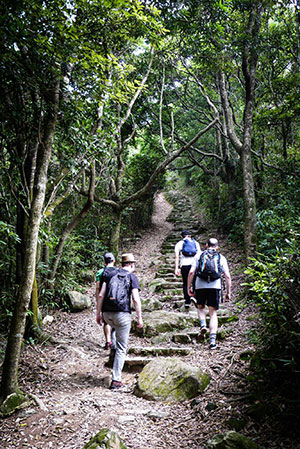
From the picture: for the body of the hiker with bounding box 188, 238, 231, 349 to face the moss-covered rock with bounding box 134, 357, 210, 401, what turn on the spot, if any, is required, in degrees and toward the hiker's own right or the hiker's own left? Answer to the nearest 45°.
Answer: approximately 180°

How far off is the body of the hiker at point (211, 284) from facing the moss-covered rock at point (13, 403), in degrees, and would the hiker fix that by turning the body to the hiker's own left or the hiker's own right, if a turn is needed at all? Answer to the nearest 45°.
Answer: approximately 135° to the hiker's own left

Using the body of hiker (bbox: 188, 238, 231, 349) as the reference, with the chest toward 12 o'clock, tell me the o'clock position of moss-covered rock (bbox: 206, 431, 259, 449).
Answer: The moss-covered rock is roughly at 6 o'clock from the hiker.

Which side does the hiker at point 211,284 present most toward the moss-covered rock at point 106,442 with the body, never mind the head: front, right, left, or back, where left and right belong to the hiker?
back

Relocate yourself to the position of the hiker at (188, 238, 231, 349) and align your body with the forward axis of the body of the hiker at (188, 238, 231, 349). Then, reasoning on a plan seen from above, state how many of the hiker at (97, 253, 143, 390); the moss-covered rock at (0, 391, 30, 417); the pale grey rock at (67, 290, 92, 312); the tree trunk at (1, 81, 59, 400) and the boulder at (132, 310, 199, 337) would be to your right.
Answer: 0

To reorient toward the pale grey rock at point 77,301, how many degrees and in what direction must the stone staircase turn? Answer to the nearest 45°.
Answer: approximately 135° to its right

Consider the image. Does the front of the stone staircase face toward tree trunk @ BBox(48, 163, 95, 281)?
no

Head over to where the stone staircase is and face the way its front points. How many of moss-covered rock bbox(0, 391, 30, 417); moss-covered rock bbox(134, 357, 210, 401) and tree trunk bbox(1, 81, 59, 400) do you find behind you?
0

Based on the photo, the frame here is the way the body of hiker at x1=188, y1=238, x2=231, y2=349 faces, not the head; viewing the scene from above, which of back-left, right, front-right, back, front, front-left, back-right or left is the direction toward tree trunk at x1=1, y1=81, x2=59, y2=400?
back-left

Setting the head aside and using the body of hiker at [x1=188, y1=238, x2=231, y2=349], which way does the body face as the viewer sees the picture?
away from the camera

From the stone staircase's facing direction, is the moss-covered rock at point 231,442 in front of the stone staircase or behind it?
in front

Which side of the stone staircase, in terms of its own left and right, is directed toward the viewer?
front

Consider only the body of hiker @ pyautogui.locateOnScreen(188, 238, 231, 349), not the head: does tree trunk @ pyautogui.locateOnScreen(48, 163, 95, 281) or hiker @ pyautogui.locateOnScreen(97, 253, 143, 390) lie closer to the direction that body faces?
the tree trunk

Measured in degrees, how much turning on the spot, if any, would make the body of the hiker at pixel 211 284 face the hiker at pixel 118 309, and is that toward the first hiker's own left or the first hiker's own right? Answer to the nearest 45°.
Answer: approximately 135° to the first hiker's own left

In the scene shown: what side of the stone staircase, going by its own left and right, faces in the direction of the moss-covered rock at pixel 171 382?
front
